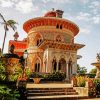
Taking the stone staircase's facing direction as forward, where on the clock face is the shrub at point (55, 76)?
The shrub is roughly at 6 o'clock from the stone staircase.

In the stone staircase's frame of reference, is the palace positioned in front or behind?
behind

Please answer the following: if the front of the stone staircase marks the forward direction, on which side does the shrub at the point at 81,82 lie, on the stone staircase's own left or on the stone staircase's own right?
on the stone staircase's own left
